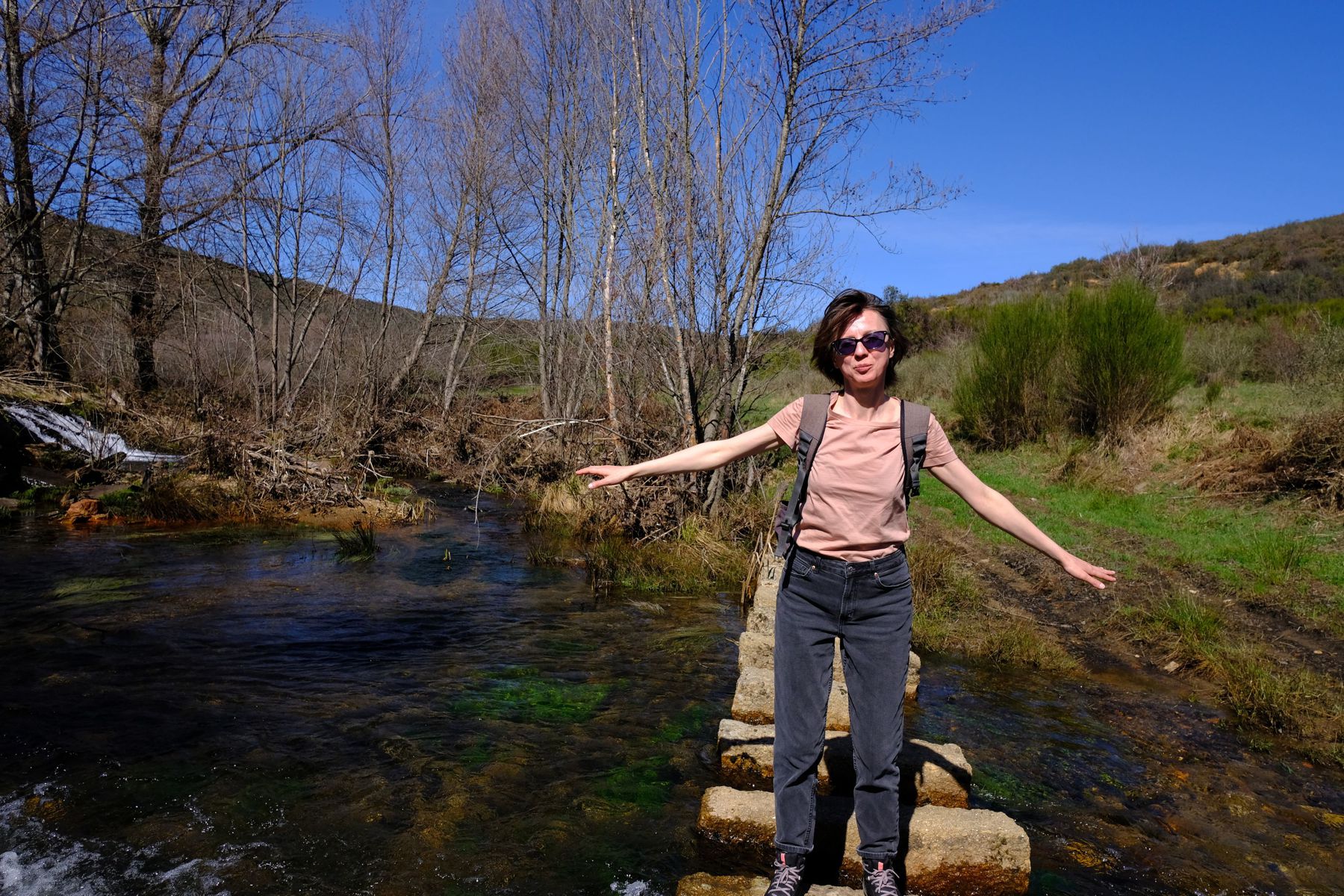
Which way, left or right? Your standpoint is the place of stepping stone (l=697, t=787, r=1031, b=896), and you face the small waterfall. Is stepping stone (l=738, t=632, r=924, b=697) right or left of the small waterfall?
right

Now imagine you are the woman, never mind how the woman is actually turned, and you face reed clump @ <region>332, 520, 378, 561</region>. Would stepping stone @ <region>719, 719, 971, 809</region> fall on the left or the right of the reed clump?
right

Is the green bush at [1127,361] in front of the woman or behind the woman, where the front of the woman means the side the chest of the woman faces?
behind

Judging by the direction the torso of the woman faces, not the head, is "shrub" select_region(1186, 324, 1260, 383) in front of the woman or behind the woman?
behind

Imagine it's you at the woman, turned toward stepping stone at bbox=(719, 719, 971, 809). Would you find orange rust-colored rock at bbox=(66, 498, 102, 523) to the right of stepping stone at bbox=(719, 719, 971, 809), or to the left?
left

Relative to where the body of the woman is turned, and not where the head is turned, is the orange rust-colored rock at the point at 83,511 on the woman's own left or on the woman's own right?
on the woman's own right

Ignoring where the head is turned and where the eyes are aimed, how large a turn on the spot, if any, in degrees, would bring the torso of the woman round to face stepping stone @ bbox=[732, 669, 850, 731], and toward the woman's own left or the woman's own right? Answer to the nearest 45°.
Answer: approximately 180°

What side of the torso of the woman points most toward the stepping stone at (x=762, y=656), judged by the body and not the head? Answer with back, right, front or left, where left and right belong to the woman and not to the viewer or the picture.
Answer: back

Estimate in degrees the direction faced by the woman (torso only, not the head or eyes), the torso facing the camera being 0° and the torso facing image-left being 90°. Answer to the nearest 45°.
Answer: approximately 0°

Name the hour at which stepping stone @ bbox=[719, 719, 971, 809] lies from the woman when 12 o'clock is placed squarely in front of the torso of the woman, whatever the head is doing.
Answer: The stepping stone is roughly at 6 o'clock from the woman.

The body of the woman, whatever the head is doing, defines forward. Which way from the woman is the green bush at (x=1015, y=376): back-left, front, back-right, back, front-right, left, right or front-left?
back
